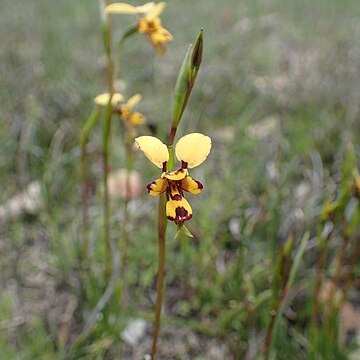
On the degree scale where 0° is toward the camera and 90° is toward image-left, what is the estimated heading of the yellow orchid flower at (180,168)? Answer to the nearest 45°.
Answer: approximately 0°

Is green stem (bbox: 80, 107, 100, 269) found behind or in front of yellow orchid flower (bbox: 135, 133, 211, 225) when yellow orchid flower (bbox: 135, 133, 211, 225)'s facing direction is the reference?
behind

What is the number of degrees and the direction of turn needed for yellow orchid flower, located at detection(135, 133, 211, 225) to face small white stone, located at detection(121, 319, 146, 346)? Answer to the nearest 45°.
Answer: approximately 180°
